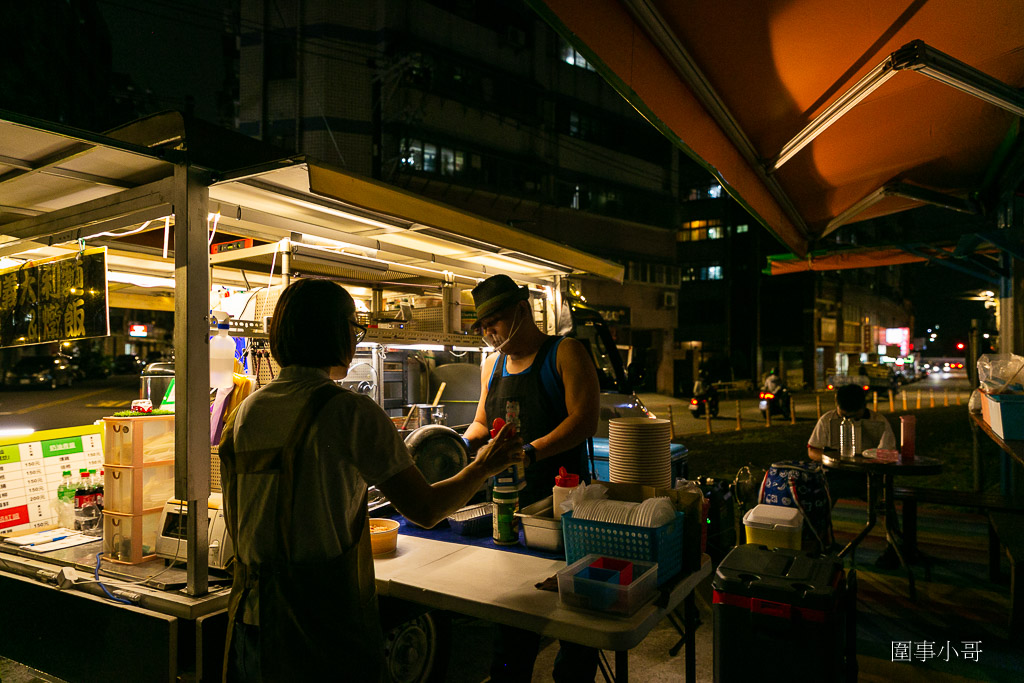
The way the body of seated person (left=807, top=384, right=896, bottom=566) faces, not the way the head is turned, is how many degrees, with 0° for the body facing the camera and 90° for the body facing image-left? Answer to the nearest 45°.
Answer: approximately 0°

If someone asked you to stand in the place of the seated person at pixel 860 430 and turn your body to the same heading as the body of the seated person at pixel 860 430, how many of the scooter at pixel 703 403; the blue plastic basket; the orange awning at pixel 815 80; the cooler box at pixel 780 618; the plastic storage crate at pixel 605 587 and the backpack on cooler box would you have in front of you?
5

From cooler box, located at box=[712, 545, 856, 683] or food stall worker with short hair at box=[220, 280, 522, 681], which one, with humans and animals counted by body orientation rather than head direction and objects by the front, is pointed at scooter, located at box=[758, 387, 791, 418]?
the food stall worker with short hair

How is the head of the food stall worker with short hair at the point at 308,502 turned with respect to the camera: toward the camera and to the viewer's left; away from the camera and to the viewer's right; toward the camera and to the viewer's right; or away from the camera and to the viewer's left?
away from the camera and to the viewer's right

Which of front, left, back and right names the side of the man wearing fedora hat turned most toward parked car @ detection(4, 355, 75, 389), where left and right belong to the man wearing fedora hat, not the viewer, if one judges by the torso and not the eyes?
right

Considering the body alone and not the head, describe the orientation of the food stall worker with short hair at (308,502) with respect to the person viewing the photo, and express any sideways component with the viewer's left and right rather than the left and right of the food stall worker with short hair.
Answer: facing away from the viewer and to the right of the viewer

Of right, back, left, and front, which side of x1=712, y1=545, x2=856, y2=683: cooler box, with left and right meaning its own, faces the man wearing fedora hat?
right

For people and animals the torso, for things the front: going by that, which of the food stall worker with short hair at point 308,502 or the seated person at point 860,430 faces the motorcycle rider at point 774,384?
the food stall worker with short hair

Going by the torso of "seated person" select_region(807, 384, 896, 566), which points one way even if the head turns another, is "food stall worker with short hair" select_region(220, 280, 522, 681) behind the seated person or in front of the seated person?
in front

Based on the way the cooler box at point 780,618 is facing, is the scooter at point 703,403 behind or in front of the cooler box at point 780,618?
behind

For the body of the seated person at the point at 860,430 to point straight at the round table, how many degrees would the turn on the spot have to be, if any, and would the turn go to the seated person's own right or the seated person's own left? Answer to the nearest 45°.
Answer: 0° — they already face it

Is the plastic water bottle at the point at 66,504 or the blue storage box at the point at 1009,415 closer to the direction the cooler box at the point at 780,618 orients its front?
the plastic water bottle

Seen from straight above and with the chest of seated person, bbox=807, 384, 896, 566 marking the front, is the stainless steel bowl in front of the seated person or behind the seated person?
in front
